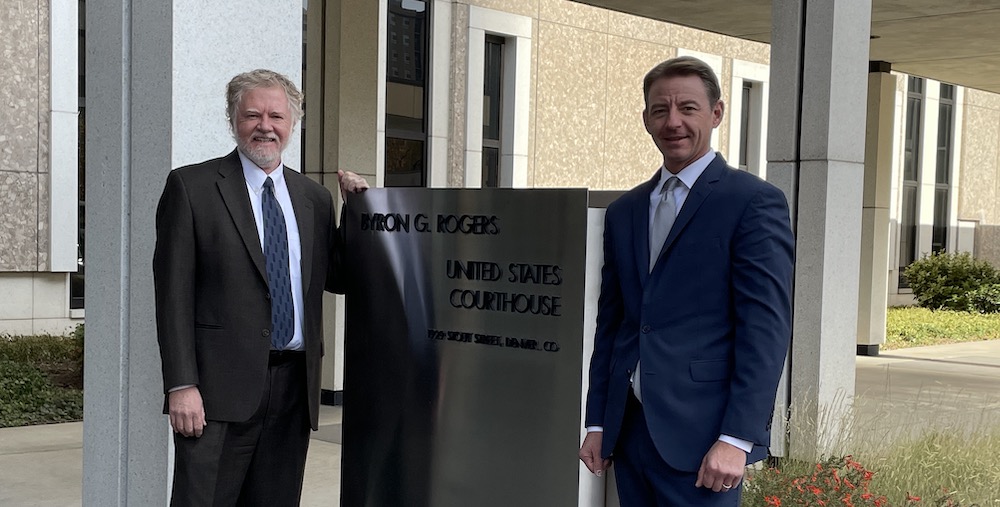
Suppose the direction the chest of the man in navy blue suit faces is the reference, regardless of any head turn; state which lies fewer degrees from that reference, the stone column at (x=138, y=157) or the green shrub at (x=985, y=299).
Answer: the stone column

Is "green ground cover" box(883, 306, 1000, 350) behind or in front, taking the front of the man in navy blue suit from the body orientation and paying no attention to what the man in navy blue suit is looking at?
behind

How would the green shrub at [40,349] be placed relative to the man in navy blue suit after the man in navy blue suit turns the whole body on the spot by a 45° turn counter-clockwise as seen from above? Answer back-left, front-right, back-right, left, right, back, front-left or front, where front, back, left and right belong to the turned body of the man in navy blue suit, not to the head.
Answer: back-right

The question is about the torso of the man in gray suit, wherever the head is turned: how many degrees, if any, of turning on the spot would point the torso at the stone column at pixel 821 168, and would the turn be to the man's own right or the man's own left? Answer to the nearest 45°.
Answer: approximately 90° to the man's own left

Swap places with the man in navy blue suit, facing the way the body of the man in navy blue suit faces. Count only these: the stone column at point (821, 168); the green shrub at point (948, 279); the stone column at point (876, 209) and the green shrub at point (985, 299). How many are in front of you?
0

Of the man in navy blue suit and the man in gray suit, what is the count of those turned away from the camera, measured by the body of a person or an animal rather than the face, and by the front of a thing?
0

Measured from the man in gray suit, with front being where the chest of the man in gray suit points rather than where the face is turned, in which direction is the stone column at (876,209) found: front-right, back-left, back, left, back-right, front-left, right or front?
left

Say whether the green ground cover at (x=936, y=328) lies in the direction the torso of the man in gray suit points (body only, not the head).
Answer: no

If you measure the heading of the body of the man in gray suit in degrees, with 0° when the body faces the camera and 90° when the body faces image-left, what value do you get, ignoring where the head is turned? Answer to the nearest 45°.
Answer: approximately 315°

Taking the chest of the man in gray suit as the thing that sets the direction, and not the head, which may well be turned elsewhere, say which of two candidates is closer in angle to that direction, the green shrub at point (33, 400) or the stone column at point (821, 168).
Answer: the stone column

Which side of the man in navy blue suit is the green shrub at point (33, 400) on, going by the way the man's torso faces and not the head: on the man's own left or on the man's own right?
on the man's own right

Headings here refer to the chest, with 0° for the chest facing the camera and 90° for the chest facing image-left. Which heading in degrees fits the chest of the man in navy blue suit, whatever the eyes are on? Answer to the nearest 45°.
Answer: approximately 45°

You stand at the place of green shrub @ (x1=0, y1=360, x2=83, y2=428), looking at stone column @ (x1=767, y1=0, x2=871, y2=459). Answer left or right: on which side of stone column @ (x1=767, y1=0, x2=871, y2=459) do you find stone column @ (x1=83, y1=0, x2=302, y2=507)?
right

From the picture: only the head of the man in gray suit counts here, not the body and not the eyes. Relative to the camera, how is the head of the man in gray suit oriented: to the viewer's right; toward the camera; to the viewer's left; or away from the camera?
toward the camera

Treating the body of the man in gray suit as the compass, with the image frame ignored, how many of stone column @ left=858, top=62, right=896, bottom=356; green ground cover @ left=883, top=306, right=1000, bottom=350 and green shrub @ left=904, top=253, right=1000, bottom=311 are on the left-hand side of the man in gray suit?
3
